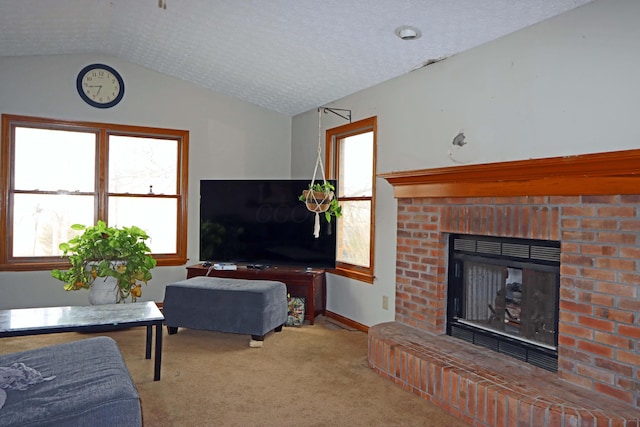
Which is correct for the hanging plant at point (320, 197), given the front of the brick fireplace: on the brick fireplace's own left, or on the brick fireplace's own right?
on the brick fireplace's own right

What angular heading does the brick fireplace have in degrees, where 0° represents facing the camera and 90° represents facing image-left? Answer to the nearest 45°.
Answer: approximately 45°

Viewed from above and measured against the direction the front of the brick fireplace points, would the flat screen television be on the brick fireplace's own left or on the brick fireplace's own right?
on the brick fireplace's own right

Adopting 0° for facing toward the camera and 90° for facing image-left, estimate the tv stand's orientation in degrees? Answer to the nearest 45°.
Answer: approximately 0°

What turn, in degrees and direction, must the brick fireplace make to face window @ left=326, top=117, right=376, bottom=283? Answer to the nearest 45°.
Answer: approximately 90° to its right

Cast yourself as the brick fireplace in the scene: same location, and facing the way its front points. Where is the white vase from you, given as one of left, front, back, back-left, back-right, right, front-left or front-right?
front-right

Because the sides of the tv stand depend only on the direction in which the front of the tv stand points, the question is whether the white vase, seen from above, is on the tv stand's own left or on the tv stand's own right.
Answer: on the tv stand's own right

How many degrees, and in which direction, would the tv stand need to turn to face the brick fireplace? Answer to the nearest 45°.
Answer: approximately 45° to its left
